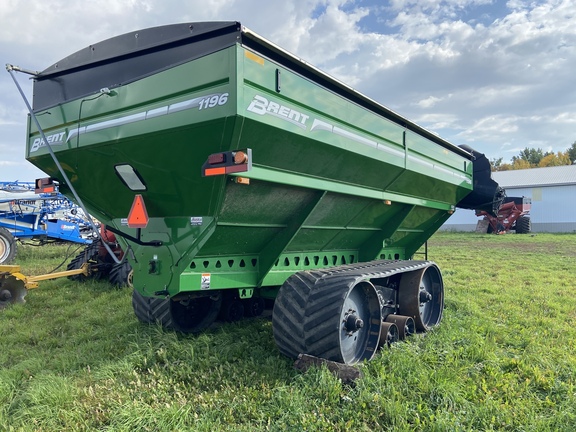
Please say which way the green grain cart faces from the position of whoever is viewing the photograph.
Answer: facing away from the viewer and to the right of the viewer

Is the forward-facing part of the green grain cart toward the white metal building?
yes

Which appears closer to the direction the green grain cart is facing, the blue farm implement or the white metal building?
the white metal building

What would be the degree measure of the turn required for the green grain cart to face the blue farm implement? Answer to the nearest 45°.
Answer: approximately 90° to its left
